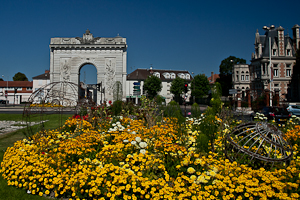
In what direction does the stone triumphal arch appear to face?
toward the camera

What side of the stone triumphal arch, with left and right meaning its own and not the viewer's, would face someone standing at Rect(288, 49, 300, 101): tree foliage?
left

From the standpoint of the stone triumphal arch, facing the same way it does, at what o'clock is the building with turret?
The building with turret is roughly at 9 o'clock from the stone triumphal arch.

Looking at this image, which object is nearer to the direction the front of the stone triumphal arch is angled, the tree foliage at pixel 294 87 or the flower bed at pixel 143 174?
the flower bed

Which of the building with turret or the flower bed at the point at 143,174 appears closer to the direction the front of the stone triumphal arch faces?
the flower bed

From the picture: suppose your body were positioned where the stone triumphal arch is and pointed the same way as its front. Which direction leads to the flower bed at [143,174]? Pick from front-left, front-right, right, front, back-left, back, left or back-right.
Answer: front
